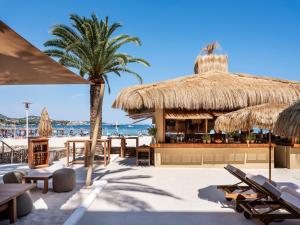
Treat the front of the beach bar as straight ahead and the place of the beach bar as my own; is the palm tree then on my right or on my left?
on my right

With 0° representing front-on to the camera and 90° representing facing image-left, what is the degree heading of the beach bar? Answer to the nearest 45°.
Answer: approximately 0°
